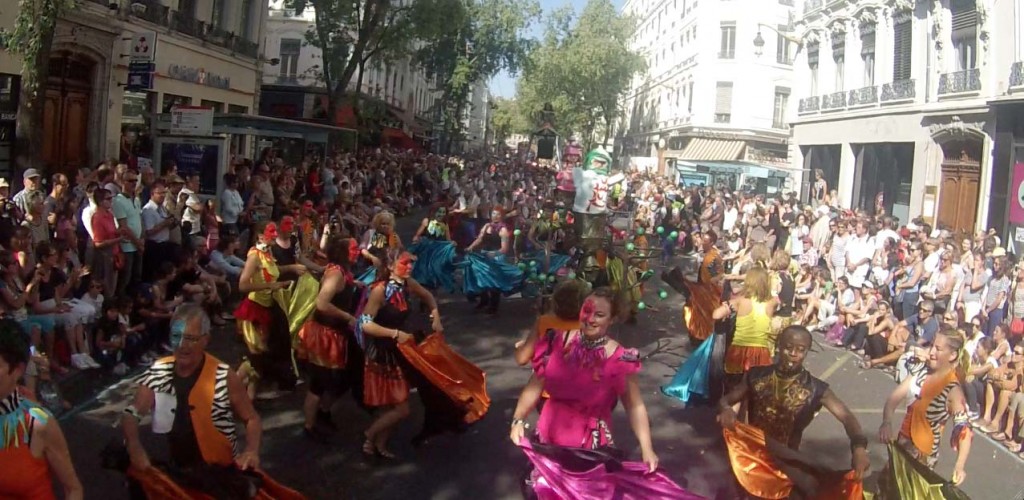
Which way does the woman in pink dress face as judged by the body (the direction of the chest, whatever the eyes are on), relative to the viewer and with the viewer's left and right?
facing the viewer

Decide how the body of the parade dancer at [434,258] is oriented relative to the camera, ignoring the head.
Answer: toward the camera

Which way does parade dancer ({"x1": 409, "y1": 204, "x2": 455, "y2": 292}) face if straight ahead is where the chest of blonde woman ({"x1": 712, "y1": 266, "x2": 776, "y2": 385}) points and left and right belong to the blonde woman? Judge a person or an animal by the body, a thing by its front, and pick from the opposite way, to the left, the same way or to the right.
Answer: the opposite way

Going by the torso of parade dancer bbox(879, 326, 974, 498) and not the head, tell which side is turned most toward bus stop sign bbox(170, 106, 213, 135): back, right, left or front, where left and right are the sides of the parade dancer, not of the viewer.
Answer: right

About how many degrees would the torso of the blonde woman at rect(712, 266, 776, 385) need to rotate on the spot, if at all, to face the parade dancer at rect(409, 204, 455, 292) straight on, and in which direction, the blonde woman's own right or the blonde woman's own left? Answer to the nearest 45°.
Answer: approximately 45° to the blonde woman's own left

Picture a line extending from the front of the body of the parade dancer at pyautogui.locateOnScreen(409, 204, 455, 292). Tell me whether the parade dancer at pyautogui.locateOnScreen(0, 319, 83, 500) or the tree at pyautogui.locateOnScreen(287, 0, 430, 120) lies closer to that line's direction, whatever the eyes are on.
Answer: the parade dancer

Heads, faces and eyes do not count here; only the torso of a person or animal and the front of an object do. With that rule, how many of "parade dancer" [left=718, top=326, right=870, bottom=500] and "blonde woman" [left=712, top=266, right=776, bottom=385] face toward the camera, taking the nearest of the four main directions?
1

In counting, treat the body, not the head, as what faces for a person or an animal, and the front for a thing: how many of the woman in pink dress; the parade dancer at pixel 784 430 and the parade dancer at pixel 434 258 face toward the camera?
3

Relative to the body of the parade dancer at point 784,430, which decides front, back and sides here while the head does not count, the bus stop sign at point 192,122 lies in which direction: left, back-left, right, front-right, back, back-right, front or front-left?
back-right

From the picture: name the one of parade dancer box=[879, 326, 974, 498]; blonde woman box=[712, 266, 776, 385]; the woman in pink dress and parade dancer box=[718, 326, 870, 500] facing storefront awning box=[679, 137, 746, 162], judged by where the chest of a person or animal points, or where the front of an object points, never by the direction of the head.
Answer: the blonde woman

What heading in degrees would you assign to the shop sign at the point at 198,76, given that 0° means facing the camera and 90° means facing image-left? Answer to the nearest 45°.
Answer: approximately 315°

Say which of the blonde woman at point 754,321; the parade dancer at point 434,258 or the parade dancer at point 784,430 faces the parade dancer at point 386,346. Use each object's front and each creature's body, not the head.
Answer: the parade dancer at point 434,258
